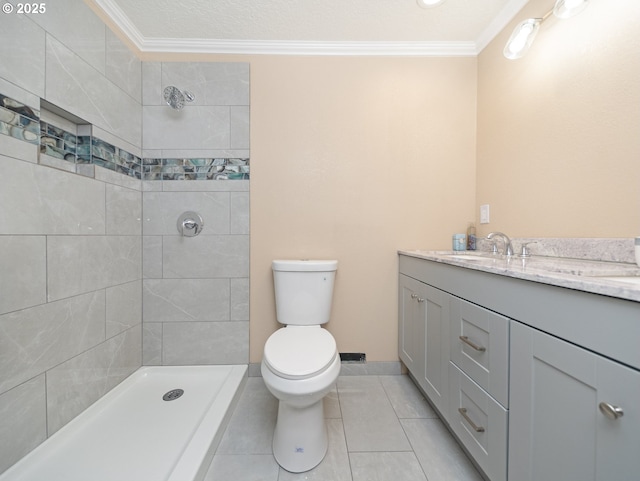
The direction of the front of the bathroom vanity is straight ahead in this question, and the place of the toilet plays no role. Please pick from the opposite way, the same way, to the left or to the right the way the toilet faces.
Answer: to the left

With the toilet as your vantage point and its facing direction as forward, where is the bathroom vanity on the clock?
The bathroom vanity is roughly at 10 o'clock from the toilet.

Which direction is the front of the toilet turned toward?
toward the camera

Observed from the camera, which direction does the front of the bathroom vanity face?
facing the viewer and to the left of the viewer

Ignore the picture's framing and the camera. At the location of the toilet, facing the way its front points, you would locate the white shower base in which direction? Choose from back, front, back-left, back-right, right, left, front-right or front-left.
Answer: right

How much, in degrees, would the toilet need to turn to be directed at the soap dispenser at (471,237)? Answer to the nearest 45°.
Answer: approximately 135° to its left

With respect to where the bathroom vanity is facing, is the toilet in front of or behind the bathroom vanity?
in front

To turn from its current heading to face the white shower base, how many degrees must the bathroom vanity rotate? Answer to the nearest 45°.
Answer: approximately 45° to its right

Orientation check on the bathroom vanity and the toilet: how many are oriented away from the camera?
0
